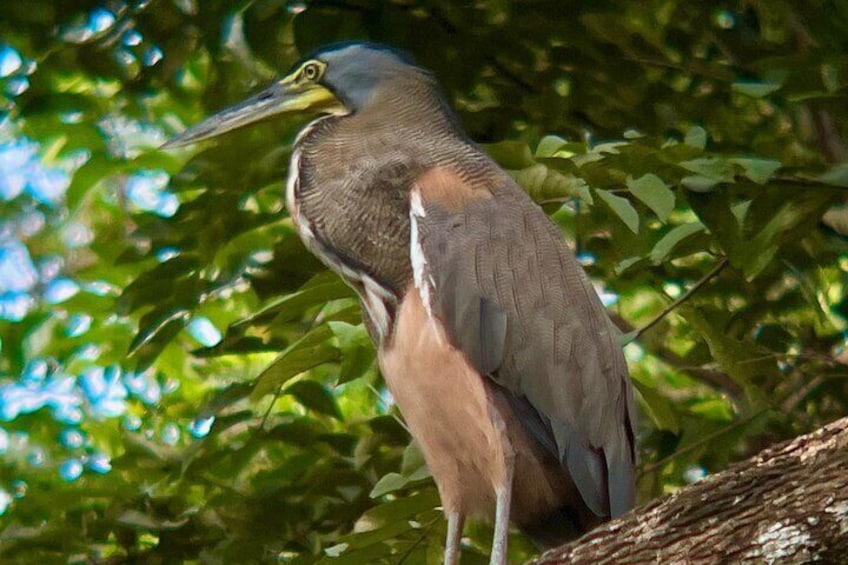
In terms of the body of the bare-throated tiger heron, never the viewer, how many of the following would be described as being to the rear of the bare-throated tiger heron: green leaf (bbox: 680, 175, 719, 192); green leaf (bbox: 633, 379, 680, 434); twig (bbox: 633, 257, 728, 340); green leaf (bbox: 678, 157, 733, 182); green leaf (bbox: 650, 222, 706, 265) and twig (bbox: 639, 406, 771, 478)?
6

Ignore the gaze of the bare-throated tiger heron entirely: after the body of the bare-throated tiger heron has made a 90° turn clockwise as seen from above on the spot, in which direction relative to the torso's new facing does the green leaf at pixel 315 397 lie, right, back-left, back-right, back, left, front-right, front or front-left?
front-left

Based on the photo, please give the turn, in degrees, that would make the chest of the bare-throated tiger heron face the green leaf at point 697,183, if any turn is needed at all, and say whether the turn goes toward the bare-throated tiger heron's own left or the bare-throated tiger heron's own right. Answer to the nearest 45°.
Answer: approximately 180°

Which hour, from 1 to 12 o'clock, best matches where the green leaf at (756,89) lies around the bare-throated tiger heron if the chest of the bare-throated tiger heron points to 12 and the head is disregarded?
The green leaf is roughly at 5 o'clock from the bare-throated tiger heron.

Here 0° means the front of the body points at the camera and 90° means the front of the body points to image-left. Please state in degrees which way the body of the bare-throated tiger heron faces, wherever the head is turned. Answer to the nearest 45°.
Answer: approximately 90°

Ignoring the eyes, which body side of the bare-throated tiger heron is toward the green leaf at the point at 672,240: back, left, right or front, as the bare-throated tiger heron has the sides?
back

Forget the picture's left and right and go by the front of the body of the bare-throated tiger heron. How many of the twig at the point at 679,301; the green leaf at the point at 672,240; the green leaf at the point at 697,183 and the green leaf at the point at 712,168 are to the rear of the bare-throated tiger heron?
4

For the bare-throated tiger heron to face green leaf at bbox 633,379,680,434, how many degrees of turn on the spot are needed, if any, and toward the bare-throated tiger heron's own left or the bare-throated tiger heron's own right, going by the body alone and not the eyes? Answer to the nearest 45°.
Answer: approximately 180°

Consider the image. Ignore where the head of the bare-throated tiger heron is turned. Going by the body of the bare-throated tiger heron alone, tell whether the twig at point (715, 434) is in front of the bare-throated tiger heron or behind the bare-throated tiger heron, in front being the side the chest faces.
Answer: behind
